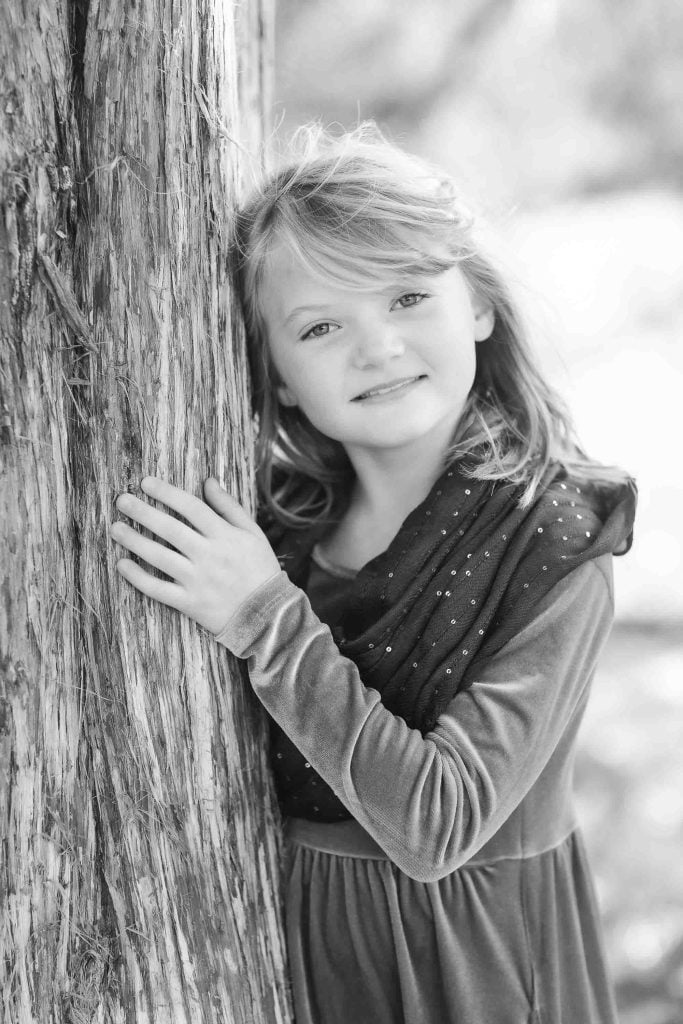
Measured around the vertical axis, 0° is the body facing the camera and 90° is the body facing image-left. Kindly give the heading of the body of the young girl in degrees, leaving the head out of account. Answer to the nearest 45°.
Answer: approximately 45°
